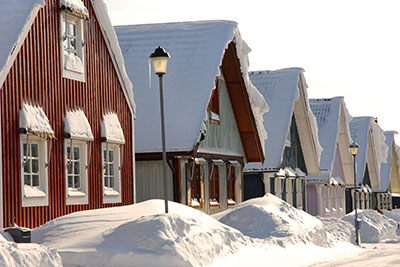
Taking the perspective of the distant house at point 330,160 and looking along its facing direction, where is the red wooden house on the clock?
The red wooden house is roughly at 2 o'clock from the distant house.

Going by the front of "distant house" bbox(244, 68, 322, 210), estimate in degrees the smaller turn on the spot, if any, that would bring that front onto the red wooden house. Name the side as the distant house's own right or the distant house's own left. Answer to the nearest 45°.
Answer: approximately 45° to the distant house's own right

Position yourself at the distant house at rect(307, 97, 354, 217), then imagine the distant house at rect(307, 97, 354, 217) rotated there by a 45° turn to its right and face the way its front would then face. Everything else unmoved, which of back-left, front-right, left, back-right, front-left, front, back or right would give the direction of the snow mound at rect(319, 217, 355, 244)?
front

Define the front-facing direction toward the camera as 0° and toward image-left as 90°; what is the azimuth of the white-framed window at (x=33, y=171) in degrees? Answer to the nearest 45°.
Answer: approximately 315°

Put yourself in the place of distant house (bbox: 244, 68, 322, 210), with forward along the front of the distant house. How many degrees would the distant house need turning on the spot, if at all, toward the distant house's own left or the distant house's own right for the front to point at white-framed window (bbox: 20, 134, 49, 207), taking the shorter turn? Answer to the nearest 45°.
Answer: approximately 45° to the distant house's own right

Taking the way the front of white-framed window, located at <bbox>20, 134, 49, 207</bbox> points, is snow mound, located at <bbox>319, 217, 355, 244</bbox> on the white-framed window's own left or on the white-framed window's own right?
on the white-framed window's own left

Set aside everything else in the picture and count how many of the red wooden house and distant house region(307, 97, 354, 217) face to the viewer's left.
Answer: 0

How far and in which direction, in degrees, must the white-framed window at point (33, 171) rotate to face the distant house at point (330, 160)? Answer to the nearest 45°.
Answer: approximately 90° to its left

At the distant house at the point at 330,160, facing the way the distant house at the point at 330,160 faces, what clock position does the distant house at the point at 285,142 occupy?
the distant house at the point at 285,142 is roughly at 2 o'clock from the distant house at the point at 330,160.

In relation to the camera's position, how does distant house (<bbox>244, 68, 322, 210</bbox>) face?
facing the viewer and to the right of the viewer
